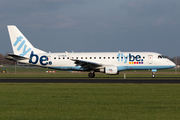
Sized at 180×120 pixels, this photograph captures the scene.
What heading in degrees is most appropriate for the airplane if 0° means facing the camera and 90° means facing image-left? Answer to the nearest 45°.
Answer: approximately 270°
